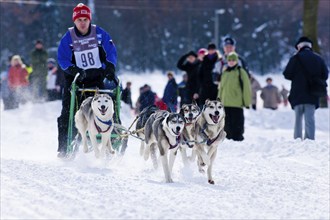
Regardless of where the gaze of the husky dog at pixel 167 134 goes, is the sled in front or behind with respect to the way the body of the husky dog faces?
behind

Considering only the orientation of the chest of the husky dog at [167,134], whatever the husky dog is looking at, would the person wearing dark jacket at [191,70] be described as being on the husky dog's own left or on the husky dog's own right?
on the husky dog's own left

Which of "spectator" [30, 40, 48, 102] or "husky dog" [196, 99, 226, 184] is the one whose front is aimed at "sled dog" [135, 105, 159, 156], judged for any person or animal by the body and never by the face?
the spectator

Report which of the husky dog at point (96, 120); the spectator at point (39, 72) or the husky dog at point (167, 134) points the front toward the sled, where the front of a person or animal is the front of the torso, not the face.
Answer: the spectator

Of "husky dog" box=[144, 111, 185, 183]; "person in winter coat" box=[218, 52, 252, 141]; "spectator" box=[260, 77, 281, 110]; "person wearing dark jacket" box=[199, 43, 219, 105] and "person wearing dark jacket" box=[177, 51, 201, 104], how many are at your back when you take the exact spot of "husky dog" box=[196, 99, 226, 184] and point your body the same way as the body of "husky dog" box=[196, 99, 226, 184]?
4

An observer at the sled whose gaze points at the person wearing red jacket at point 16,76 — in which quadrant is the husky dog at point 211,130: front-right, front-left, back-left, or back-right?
back-right

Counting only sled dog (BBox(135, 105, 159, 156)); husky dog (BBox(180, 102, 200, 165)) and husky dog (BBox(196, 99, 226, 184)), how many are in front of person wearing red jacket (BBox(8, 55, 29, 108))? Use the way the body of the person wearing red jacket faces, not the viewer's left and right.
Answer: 3

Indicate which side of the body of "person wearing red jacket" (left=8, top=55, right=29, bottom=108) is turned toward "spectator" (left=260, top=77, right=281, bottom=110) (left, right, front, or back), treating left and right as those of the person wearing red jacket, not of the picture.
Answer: left

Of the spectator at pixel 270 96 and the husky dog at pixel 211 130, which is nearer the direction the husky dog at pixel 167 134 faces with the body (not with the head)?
the husky dog

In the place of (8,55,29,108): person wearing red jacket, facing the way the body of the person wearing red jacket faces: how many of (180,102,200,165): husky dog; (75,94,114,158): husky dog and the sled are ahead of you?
3
